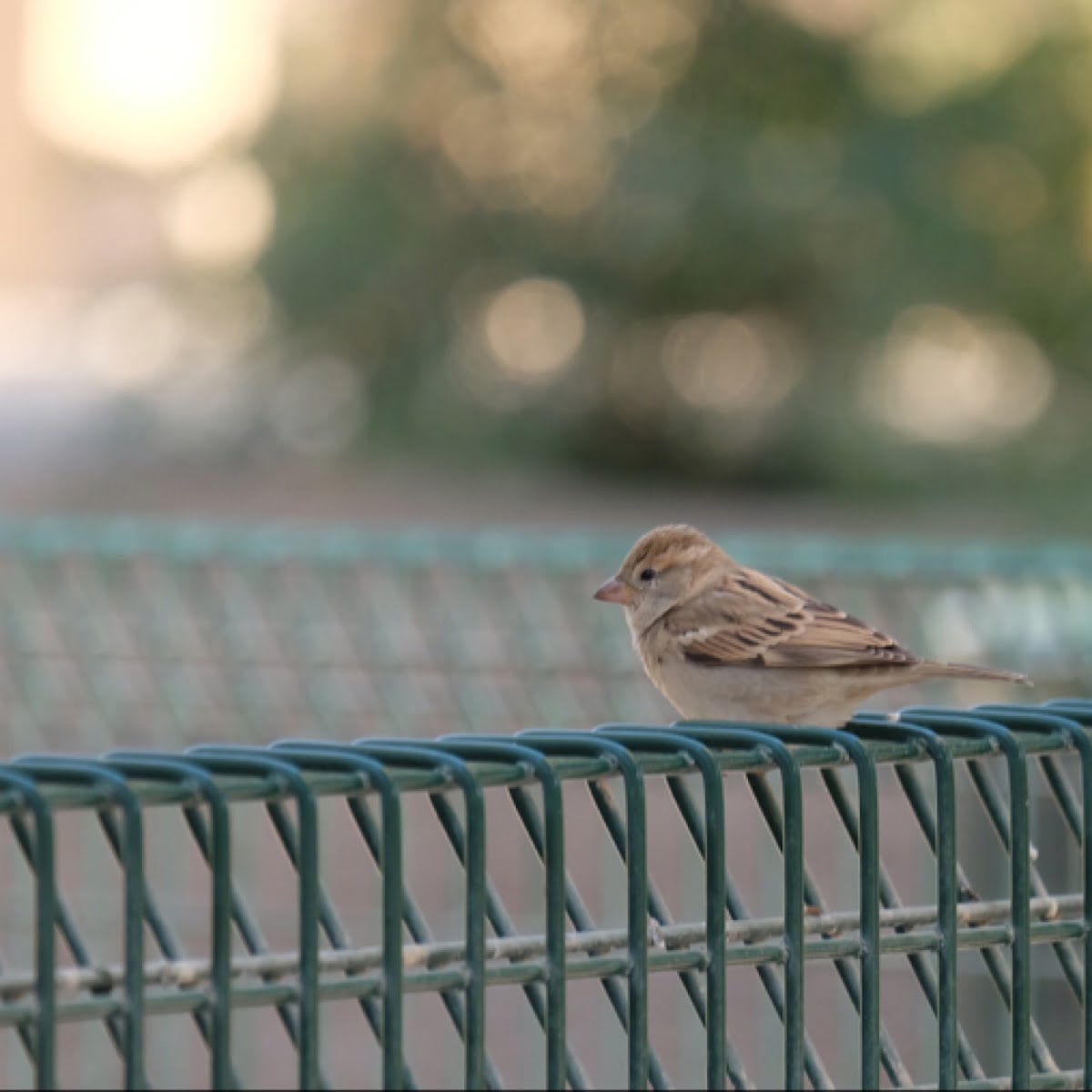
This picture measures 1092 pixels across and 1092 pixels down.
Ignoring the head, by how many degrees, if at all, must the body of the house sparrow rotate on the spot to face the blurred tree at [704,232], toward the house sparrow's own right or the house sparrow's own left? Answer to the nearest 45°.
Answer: approximately 90° to the house sparrow's own right

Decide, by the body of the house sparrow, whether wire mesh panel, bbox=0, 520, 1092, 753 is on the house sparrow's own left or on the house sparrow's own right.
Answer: on the house sparrow's own right

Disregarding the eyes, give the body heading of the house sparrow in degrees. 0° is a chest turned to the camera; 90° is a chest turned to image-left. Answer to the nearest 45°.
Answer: approximately 90°
